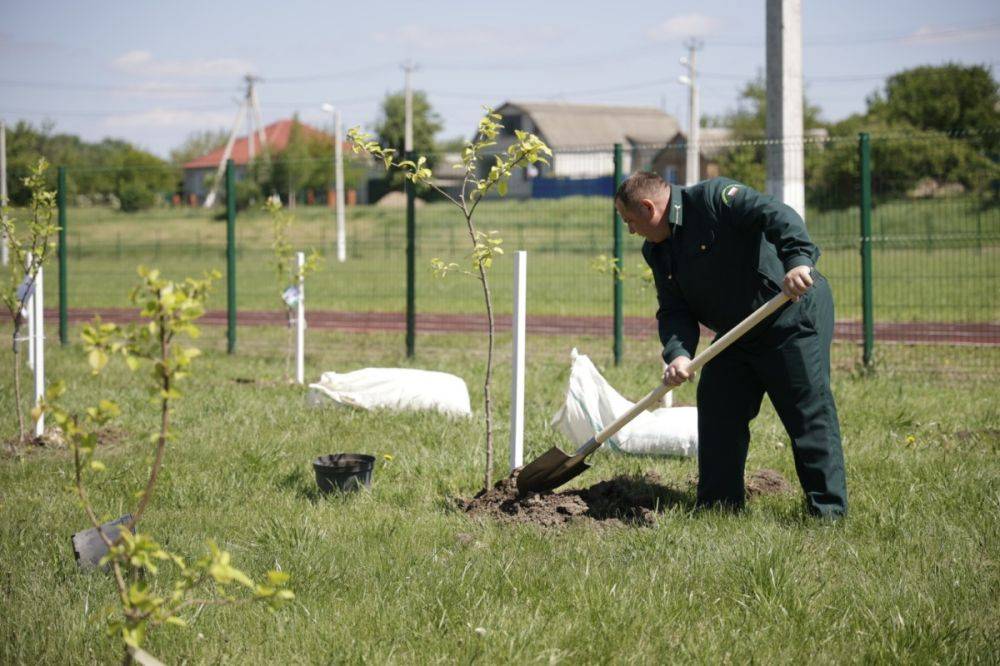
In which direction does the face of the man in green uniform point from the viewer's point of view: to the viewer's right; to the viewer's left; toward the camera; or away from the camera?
to the viewer's left

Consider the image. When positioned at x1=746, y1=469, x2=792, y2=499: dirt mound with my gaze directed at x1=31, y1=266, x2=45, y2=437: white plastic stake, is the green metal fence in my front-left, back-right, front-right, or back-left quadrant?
front-right

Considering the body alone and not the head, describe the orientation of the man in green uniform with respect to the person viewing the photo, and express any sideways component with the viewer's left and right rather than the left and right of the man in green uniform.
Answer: facing the viewer and to the left of the viewer

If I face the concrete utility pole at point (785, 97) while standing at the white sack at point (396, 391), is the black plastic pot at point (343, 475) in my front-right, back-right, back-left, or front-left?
back-right

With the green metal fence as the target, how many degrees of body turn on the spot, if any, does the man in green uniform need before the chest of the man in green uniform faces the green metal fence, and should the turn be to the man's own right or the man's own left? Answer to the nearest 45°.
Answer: approximately 135° to the man's own right

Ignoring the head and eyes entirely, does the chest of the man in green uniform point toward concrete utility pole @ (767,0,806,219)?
no

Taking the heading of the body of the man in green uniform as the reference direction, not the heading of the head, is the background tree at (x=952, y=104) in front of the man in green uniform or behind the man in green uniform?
behind

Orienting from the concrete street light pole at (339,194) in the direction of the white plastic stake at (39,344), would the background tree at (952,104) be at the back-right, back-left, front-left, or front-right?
back-left

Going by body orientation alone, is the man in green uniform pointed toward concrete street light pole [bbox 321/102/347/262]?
no

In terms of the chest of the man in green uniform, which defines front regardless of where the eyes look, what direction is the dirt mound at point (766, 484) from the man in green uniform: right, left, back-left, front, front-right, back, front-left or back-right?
back-right

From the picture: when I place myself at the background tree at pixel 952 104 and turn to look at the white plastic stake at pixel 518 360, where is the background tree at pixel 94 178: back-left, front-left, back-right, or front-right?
front-right
